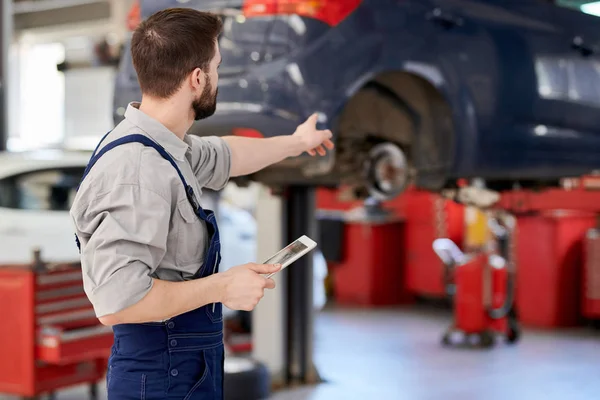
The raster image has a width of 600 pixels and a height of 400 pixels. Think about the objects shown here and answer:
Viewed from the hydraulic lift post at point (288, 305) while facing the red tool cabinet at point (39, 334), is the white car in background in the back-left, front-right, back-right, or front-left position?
front-right

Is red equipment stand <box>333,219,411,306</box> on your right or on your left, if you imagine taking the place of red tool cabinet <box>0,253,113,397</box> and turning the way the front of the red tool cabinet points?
on your left

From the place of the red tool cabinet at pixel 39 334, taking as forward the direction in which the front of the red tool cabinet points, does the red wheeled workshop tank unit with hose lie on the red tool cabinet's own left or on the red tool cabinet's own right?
on the red tool cabinet's own left

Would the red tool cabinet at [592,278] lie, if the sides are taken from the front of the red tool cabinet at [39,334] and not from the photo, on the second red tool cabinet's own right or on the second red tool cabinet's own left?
on the second red tool cabinet's own left

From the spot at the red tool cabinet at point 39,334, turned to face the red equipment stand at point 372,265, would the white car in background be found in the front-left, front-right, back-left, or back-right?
front-left

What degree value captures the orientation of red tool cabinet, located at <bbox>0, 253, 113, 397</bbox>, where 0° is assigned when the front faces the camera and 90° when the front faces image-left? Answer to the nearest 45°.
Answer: approximately 315°

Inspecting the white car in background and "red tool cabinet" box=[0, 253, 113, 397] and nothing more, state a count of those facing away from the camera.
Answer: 0

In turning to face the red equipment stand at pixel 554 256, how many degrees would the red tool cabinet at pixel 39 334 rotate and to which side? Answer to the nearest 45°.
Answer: approximately 90° to its left

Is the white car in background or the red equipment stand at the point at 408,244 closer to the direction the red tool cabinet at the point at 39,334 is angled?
the red equipment stand
